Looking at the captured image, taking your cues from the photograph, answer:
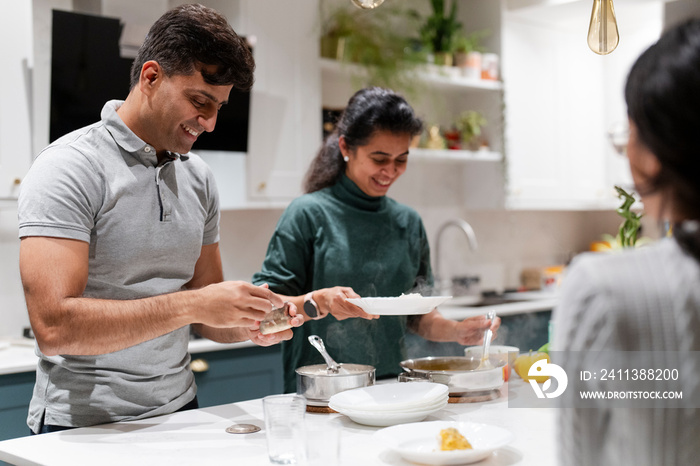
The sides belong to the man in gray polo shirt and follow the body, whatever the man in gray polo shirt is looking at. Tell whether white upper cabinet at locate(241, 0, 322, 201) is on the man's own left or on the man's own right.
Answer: on the man's own left

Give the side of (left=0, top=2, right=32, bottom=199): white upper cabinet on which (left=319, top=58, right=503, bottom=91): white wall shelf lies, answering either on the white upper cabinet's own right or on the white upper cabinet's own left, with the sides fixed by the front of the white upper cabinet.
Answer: on the white upper cabinet's own left

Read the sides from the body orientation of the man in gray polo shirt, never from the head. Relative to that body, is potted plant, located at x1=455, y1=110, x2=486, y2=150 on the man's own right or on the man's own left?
on the man's own left

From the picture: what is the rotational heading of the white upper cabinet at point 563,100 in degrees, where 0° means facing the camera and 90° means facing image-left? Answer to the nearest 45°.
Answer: approximately 0°

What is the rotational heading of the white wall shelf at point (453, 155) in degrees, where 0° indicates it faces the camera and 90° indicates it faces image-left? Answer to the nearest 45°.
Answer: approximately 0°
